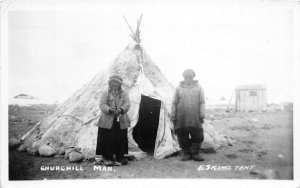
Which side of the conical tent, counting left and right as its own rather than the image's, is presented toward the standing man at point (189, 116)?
front

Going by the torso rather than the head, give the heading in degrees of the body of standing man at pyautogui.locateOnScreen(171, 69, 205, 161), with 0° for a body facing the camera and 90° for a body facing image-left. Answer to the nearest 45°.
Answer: approximately 0°

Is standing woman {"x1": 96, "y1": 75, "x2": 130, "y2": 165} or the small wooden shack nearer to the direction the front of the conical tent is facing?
the standing woman

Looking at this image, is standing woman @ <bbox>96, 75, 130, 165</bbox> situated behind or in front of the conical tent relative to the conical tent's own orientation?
in front

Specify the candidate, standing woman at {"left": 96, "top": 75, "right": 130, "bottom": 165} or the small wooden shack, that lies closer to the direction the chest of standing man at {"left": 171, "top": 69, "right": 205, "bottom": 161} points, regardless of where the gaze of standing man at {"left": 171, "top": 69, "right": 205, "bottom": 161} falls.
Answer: the standing woman

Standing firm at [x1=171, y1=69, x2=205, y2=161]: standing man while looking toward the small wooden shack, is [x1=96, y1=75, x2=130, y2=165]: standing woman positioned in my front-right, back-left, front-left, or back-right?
back-left

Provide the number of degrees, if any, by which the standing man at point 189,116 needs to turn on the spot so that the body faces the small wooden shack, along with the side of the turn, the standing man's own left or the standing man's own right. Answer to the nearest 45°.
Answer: approximately 135° to the standing man's own left
